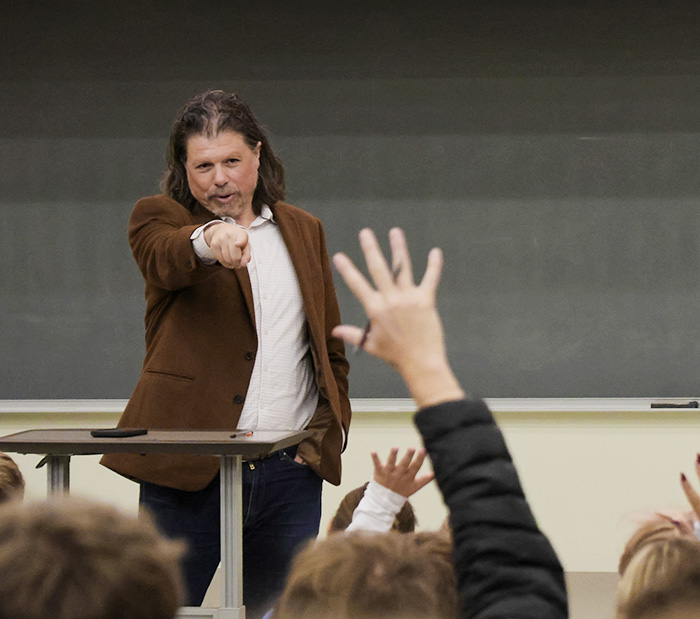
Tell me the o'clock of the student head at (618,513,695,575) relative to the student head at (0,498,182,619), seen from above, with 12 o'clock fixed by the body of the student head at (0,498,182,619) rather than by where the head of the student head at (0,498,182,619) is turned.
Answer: the student head at (618,513,695,575) is roughly at 2 o'clock from the student head at (0,498,182,619).

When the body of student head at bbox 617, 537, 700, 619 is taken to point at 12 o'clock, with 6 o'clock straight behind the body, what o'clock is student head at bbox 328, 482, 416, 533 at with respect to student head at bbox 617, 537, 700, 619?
student head at bbox 328, 482, 416, 533 is roughly at 11 o'clock from student head at bbox 617, 537, 700, 619.

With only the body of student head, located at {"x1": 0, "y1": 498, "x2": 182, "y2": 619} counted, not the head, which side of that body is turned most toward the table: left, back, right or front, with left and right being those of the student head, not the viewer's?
front

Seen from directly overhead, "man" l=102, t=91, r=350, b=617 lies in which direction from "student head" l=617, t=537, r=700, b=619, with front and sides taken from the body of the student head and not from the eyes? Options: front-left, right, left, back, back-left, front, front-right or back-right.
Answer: front-left

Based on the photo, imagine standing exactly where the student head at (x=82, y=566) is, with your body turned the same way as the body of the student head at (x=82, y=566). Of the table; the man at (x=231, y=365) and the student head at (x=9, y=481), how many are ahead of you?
3

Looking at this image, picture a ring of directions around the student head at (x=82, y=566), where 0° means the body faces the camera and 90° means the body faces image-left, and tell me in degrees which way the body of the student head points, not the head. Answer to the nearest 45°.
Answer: approximately 180°

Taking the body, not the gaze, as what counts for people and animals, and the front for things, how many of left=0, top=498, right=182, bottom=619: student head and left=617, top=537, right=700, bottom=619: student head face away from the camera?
2

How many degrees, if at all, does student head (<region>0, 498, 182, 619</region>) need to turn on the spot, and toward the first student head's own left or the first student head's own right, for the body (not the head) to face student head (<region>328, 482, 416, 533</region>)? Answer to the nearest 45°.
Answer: approximately 45° to the first student head's own right

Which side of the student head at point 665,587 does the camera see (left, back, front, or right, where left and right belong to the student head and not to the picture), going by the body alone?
back
